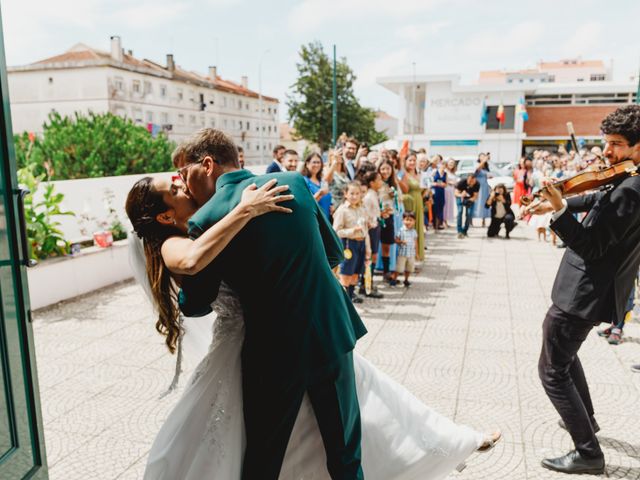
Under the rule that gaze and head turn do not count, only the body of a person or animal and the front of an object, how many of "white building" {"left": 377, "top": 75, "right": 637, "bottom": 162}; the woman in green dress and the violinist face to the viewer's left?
1

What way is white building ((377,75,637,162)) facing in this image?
toward the camera

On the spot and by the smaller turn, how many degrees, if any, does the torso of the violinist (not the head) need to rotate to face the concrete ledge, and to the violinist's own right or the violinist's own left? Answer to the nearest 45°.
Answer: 0° — they already face it

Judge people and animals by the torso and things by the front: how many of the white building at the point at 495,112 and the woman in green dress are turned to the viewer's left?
0

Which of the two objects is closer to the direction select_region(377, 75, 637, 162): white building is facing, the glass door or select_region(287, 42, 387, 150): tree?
the glass door

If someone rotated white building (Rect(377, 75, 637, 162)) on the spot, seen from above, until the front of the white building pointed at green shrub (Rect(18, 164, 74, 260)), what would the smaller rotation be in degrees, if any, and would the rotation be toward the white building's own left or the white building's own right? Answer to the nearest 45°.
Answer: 0° — it already faces it

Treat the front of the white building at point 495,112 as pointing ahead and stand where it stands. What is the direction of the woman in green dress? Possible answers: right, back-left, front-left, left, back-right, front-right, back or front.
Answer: front

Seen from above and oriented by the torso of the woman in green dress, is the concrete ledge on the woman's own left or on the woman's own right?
on the woman's own right

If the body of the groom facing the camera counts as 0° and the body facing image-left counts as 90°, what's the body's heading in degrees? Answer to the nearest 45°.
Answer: approximately 135°

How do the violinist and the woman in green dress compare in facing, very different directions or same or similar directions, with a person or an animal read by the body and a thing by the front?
very different directions

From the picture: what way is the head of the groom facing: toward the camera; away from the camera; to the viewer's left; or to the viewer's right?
to the viewer's left

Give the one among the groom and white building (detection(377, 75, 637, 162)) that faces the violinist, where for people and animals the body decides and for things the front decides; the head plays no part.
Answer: the white building

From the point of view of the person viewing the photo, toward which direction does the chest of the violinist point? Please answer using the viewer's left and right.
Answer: facing to the left of the viewer

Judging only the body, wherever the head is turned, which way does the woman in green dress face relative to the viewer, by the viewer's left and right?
facing the viewer and to the right of the viewer

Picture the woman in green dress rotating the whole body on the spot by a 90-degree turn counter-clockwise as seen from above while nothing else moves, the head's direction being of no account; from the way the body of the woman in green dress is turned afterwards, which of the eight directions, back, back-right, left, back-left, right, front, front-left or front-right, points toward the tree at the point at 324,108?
front-left

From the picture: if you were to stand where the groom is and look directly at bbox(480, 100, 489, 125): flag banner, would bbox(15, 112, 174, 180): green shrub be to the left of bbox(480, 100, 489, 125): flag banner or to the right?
left
